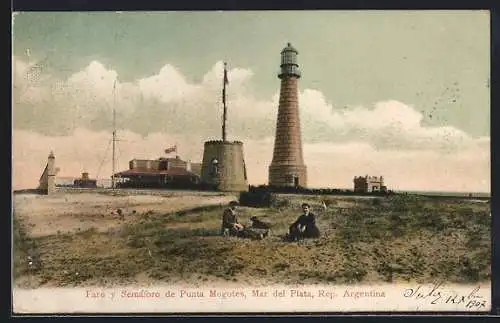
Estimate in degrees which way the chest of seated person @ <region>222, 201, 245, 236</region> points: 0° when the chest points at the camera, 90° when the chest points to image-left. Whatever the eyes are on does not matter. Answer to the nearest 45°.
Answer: approximately 315°
